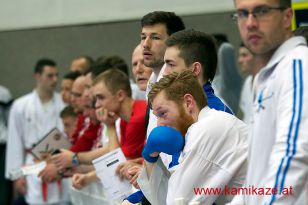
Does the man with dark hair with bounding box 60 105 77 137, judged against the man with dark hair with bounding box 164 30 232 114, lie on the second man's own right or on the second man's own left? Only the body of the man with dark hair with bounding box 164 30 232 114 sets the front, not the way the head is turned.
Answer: on the second man's own right

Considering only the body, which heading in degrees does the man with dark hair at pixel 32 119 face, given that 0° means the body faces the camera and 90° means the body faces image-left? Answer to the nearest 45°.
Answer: approximately 315°

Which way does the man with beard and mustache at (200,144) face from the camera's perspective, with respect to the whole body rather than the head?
to the viewer's left

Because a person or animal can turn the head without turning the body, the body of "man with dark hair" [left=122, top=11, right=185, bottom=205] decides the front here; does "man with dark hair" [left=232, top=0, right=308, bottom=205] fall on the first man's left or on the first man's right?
on the first man's left

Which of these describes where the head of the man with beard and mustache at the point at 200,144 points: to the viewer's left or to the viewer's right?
to the viewer's left

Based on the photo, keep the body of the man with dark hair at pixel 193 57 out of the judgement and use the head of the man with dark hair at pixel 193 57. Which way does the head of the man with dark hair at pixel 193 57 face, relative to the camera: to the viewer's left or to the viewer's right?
to the viewer's left
